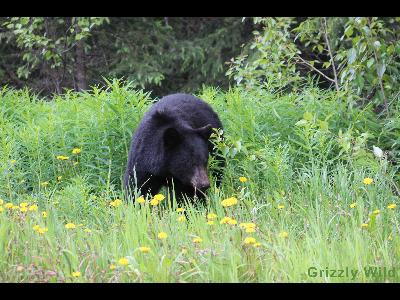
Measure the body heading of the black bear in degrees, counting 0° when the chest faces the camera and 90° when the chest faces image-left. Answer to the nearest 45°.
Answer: approximately 315°
